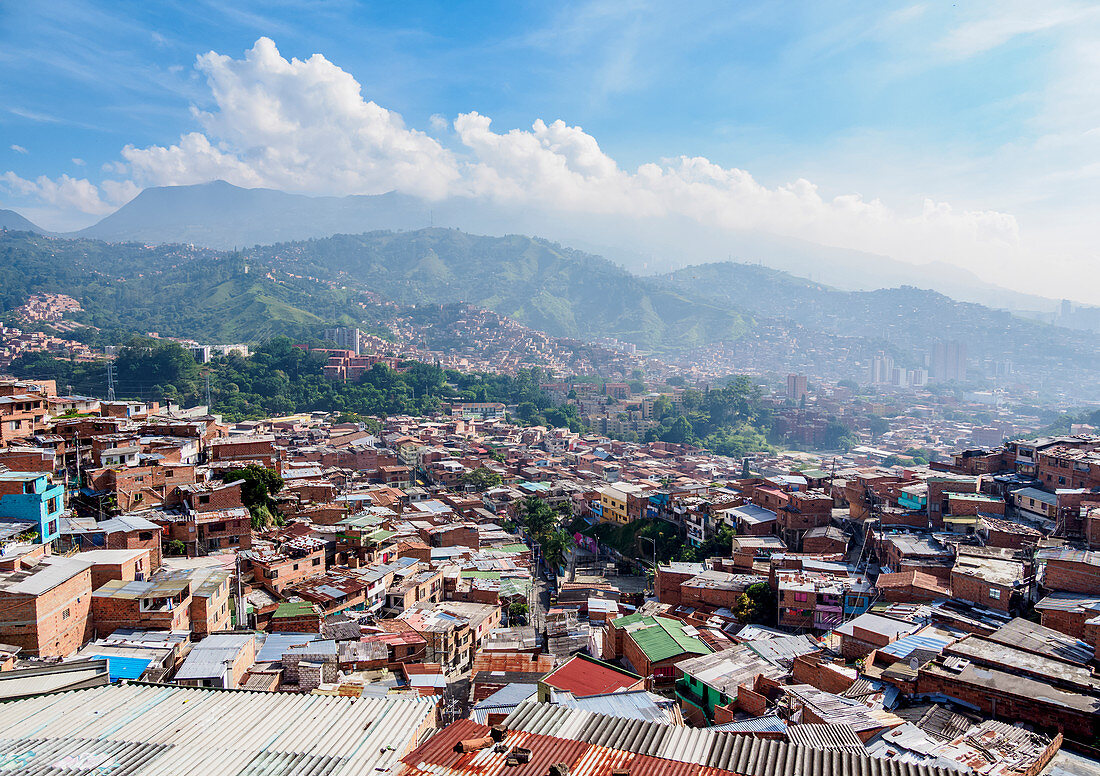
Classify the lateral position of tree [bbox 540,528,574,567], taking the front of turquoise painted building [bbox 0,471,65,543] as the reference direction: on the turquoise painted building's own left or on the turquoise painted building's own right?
on the turquoise painted building's own left

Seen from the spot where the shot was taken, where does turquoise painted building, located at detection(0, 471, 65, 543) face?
facing the viewer and to the right of the viewer

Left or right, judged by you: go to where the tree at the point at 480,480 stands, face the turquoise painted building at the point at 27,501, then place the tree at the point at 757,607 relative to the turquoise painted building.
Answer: left

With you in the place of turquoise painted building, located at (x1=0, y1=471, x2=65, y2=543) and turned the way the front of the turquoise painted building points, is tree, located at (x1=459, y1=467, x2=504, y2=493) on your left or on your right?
on your left

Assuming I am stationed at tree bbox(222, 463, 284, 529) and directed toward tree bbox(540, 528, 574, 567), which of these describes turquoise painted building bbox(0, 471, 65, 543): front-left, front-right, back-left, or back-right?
back-right

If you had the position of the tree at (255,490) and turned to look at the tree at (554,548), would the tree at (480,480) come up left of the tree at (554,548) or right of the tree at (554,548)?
left

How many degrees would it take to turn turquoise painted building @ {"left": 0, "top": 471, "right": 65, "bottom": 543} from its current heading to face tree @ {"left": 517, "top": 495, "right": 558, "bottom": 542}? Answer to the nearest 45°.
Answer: approximately 45° to its left

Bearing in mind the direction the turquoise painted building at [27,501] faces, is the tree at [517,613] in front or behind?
in front

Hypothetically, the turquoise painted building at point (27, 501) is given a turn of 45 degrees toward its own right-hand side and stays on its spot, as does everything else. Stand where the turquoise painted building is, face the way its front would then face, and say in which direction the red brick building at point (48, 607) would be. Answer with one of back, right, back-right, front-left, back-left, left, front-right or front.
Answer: front

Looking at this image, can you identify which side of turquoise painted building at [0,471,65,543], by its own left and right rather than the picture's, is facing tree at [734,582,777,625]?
front

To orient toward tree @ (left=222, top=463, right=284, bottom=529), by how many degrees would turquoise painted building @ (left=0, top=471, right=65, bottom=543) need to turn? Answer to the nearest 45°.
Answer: approximately 90° to its left
